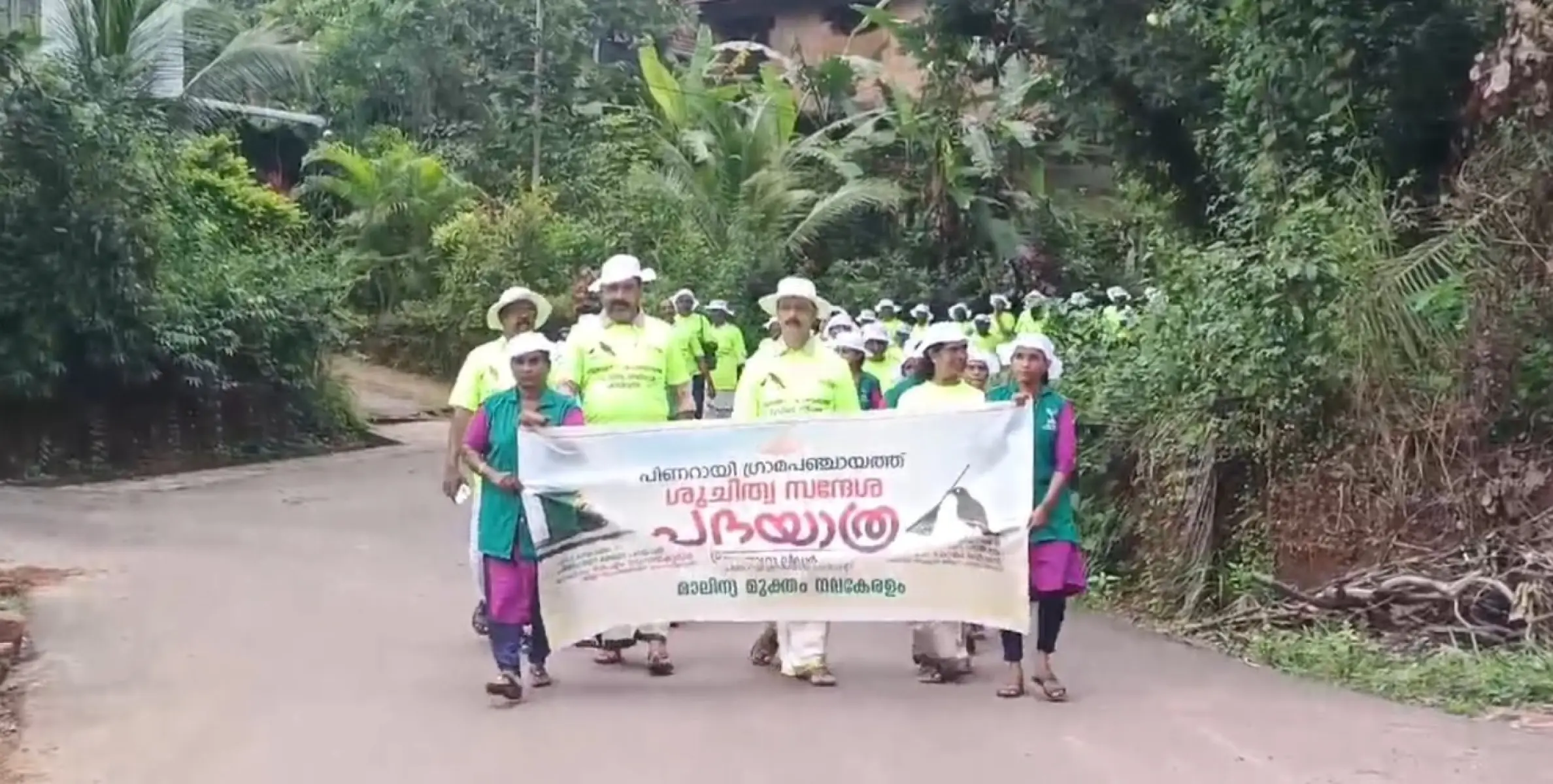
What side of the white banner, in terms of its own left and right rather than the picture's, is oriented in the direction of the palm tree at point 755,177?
back

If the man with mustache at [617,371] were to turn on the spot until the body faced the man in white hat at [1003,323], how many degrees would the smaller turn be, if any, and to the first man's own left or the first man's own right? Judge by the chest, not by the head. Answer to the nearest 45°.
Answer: approximately 135° to the first man's own left

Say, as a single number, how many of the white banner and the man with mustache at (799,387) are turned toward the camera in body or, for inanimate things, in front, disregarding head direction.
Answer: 2

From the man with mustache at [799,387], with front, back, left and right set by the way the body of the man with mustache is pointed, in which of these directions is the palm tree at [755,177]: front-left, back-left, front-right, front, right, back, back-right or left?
back

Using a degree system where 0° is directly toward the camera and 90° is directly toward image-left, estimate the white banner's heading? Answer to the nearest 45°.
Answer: approximately 0°

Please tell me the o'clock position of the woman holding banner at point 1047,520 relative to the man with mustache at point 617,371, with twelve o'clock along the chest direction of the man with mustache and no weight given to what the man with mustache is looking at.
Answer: The woman holding banner is roughly at 10 o'clock from the man with mustache.

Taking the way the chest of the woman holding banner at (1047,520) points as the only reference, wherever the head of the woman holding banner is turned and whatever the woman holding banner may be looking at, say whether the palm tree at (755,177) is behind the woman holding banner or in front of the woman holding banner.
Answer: behind

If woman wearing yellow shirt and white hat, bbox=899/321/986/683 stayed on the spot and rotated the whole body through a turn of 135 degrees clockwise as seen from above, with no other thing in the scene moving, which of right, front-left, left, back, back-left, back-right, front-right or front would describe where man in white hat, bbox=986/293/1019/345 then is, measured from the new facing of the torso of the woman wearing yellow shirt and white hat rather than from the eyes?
front-right
